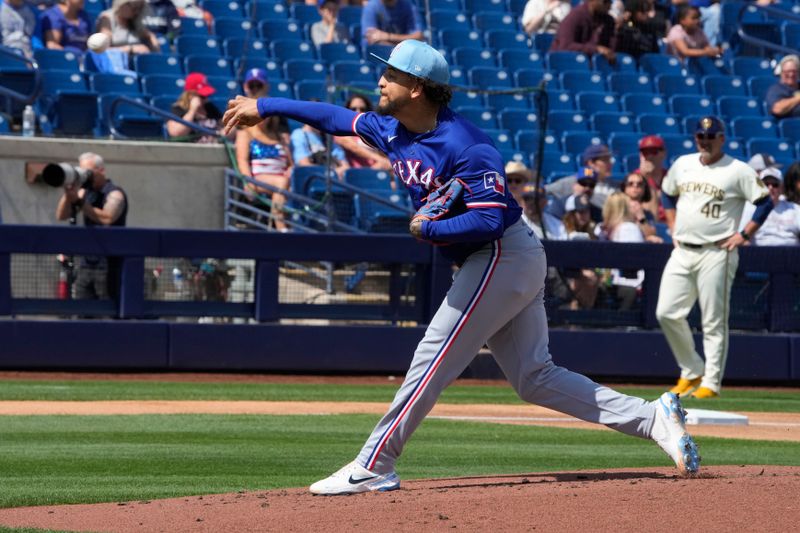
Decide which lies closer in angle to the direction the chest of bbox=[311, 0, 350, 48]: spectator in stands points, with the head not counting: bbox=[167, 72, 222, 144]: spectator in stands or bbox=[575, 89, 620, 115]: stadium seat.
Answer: the spectator in stands

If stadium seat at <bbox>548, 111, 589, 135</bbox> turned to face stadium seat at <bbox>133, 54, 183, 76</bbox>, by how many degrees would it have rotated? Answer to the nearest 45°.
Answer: approximately 45° to its right

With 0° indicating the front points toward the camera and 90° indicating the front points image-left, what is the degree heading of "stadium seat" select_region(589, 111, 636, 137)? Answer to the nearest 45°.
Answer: approximately 0°

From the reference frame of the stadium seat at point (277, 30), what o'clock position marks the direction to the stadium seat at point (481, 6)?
the stadium seat at point (481, 6) is roughly at 8 o'clock from the stadium seat at point (277, 30).

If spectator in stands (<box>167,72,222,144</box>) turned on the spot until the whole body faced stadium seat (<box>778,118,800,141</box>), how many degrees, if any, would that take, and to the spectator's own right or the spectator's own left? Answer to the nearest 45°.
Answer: approximately 45° to the spectator's own left

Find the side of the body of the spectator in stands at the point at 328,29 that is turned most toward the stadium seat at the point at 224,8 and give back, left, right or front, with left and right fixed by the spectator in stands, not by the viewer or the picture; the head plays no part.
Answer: right

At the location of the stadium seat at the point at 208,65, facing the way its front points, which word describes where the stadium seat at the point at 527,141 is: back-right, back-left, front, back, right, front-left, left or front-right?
left

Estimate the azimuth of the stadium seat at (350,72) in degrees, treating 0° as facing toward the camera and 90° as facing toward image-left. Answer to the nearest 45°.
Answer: approximately 0°
